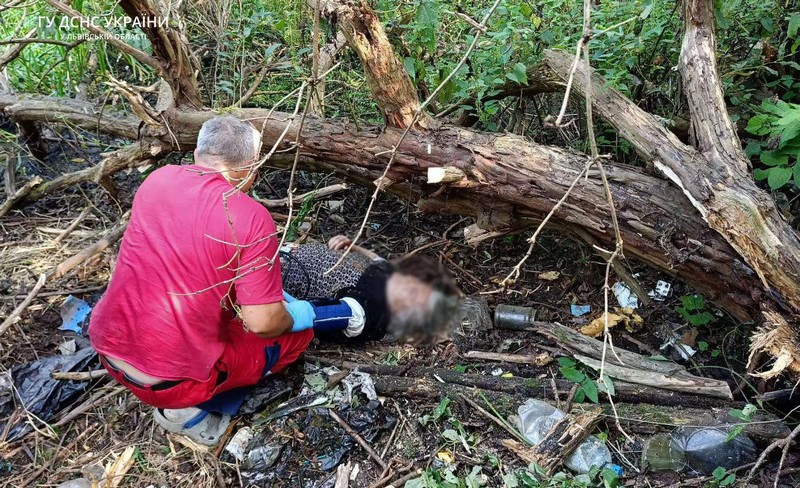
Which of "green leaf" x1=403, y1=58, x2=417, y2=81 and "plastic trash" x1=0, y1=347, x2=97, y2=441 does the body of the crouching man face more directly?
the green leaf

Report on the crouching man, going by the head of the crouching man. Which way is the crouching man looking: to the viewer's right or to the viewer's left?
to the viewer's right

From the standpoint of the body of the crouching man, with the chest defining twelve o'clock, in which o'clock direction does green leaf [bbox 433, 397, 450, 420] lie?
The green leaf is roughly at 2 o'clock from the crouching man.

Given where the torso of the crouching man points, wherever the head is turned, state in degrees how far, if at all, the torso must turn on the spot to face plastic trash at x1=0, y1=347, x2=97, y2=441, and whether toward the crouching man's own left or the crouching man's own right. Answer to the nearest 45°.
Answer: approximately 90° to the crouching man's own left

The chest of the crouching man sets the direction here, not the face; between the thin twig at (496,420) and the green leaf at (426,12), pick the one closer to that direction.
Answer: the green leaf

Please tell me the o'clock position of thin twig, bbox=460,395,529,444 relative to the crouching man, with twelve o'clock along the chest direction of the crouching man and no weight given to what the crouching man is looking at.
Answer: The thin twig is roughly at 2 o'clock from the crouching man.

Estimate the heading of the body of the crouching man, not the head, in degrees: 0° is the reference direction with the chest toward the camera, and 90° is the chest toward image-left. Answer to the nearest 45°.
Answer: approximately 225°

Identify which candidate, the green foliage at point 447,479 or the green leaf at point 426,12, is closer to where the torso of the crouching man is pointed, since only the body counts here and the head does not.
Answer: the green leaf

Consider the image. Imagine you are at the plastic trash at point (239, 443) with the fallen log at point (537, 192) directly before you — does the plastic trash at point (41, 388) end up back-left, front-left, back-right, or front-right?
back-left
